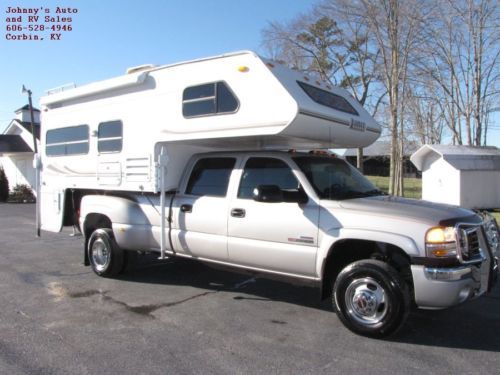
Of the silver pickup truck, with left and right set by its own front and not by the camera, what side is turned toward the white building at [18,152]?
back

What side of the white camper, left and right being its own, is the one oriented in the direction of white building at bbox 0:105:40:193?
back

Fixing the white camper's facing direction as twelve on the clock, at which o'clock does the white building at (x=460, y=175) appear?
The white building is roughly at 9 o'clock from the white camper.

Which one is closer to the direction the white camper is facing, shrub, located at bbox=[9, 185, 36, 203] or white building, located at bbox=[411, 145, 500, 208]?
the white building

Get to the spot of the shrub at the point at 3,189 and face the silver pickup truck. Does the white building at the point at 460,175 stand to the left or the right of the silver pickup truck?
left

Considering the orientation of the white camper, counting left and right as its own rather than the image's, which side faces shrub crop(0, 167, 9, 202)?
back

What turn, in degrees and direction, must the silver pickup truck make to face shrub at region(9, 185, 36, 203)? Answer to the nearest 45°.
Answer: approximately 180°

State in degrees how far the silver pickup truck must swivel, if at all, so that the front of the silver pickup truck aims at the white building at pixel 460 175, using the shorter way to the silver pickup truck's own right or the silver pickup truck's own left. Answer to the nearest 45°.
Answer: approximately 90° to the silver pickup truck's own left

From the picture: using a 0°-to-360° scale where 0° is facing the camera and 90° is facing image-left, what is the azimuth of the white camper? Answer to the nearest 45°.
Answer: approximately 315°

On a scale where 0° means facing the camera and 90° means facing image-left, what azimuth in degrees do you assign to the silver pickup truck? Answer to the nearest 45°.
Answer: approximately 315°

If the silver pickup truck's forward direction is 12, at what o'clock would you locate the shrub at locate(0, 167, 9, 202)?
The shrub is roughly at 6 o'clock from the silver pickup truck.
